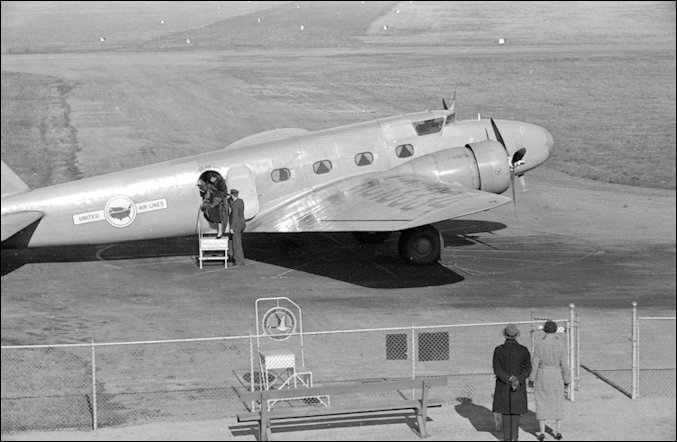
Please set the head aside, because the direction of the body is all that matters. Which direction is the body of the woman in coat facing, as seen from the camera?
away from the camera

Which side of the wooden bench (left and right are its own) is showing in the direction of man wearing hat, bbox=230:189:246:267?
front

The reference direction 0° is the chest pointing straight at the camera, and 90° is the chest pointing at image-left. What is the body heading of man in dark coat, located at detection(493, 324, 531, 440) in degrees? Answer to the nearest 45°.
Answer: approximately 180°

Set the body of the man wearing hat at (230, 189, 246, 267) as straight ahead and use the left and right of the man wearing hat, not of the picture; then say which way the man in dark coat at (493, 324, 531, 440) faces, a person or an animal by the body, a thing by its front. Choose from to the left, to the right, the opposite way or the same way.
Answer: to the right

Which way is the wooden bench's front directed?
away from the camera

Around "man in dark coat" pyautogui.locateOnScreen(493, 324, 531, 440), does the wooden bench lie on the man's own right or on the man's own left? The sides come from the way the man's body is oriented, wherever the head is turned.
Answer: on the man's own left

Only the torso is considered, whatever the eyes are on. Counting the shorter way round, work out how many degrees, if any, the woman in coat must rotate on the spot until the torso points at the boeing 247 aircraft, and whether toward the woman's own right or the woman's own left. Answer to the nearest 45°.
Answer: approximately 45° to the woman's own left

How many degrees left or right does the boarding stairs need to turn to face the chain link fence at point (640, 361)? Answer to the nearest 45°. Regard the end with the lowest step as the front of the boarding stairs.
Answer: approximately 45° to its left

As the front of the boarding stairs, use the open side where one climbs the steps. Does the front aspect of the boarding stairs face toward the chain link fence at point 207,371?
yes

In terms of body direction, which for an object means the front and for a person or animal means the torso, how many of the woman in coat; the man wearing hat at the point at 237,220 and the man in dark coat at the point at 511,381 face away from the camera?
2

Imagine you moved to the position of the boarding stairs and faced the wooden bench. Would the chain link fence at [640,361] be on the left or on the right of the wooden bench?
left

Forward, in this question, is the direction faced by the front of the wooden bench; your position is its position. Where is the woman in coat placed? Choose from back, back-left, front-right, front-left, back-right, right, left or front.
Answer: right

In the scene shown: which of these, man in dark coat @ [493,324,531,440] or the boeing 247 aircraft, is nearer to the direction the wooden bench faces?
the boeing 247 aircraft
